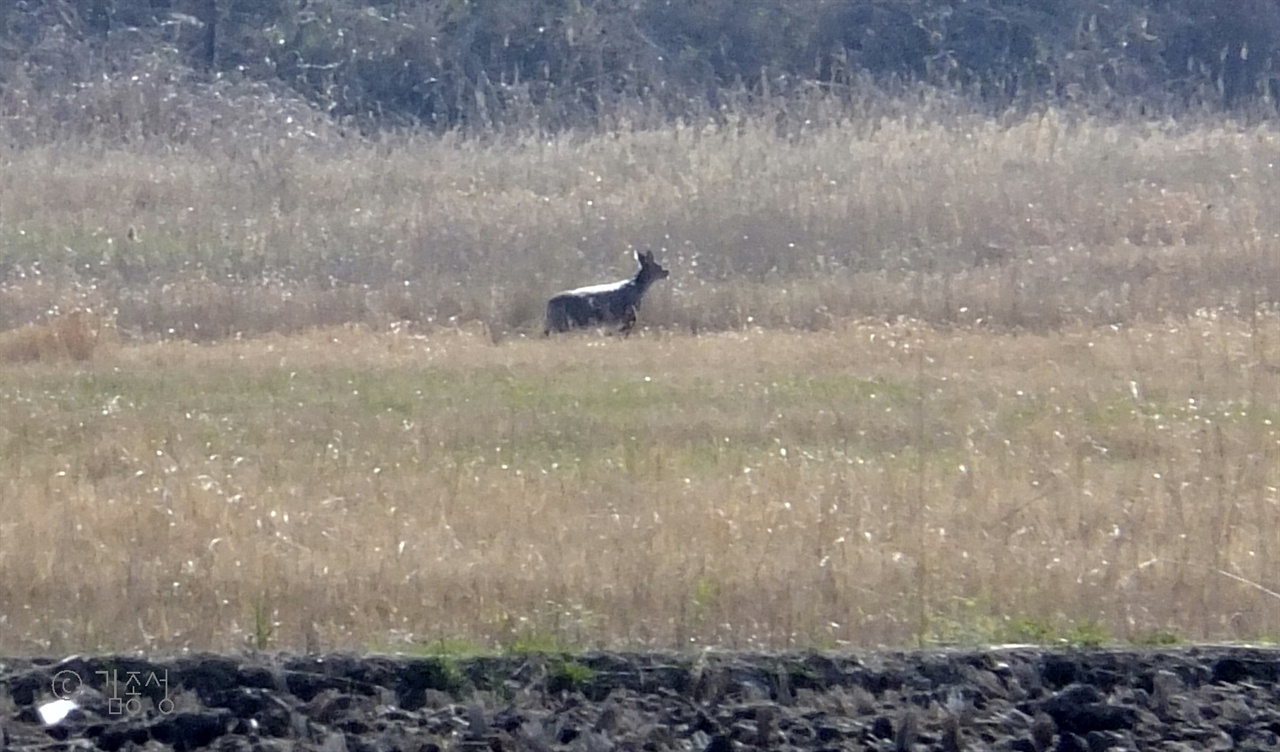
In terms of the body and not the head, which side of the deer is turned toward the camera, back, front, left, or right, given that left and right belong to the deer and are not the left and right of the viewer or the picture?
right
